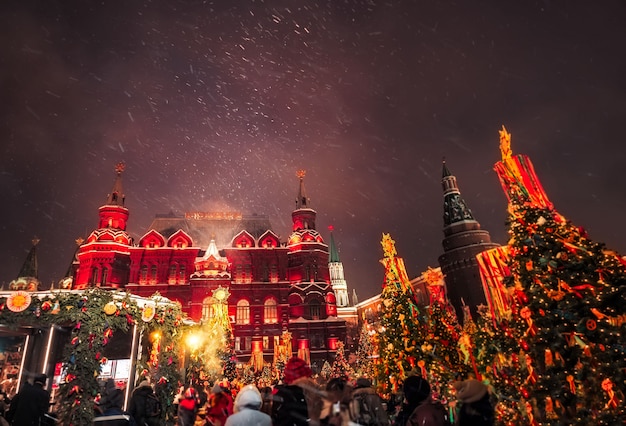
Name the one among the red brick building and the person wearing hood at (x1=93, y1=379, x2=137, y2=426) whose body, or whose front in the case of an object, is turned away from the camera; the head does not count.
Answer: the person wearing hood

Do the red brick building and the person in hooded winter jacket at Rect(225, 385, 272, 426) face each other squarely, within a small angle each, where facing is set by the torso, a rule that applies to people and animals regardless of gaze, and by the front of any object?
yes

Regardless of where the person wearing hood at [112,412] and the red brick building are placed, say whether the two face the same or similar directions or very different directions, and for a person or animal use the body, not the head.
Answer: very different directions

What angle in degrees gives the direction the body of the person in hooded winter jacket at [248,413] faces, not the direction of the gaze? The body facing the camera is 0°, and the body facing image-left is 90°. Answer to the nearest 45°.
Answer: approximately 180°

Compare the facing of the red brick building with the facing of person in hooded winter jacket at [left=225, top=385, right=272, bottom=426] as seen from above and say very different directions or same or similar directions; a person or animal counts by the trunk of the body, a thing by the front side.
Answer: very different directions

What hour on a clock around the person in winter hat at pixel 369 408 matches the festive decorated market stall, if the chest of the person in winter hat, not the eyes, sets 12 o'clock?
The festive decorated market stall is roughly at 10 o'clock from the person in winter hat.

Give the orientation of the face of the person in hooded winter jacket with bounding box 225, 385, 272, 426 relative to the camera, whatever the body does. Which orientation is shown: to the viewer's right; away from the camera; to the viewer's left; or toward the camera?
away from the camera

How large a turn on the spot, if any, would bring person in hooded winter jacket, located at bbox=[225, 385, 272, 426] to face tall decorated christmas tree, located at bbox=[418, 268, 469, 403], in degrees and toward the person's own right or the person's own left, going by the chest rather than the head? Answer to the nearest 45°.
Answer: approximately 45° to the person's own right

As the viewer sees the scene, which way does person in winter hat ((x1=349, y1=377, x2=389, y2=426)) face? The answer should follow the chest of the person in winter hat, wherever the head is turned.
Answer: away from the camera

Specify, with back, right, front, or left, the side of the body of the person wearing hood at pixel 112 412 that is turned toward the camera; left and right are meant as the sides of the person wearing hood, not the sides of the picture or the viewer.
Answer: back

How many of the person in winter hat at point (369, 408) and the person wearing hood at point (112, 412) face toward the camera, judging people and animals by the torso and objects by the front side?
0

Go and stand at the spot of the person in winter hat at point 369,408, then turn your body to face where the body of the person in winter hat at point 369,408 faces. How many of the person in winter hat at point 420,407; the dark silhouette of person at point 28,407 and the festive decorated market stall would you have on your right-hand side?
1

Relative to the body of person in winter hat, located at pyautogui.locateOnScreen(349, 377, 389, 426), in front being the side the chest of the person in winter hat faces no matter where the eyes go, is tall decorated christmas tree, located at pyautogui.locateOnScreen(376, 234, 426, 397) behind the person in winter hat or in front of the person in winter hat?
in front
